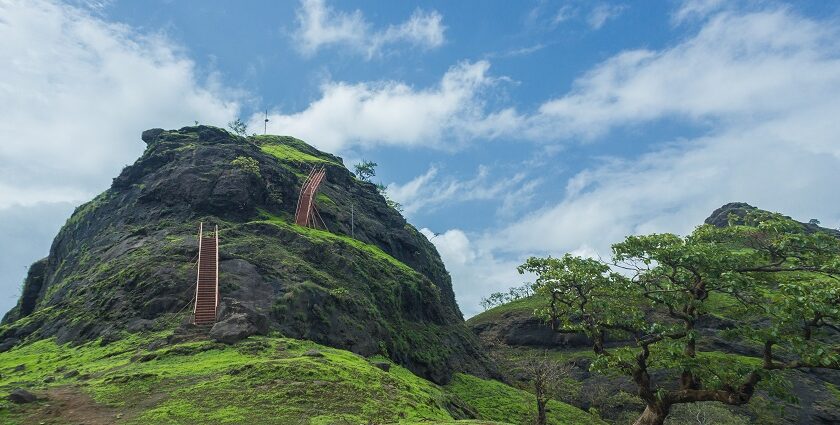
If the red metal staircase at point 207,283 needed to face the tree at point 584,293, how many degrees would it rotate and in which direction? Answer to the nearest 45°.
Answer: approximately 45° to its left

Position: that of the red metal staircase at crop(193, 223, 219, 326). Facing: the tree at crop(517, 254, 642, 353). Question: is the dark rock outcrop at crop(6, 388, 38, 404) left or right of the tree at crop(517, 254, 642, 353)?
right

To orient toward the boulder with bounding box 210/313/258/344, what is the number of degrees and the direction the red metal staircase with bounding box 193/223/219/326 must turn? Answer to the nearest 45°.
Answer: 0° — it already faces it

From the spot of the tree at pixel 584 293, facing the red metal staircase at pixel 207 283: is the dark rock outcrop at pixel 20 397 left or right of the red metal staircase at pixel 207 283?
left

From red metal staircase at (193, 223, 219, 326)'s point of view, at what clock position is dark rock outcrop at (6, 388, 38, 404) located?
The dark rock outcrop is roughly at 1 o'clock from the red metal staircase.

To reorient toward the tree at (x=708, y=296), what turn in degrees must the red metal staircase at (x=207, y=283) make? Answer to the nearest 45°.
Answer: approximately 45° to its left

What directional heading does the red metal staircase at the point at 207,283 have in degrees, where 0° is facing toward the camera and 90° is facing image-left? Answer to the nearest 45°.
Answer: approximately 0°
